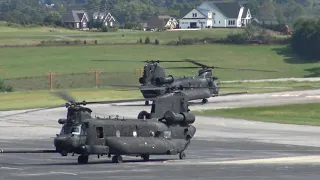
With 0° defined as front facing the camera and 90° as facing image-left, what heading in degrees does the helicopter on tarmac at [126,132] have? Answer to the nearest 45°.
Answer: approximately 45°
